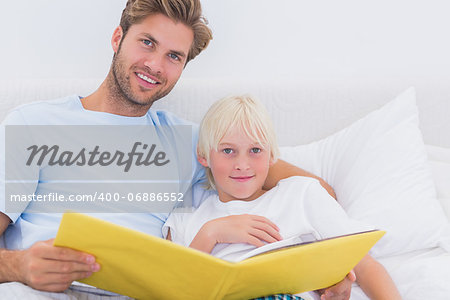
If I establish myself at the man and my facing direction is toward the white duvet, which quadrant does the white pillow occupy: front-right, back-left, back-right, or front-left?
front-left

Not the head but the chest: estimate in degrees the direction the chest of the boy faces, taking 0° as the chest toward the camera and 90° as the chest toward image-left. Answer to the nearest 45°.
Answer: approximately 0°

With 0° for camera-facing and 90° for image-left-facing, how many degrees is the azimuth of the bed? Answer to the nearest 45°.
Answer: approximately 0°
